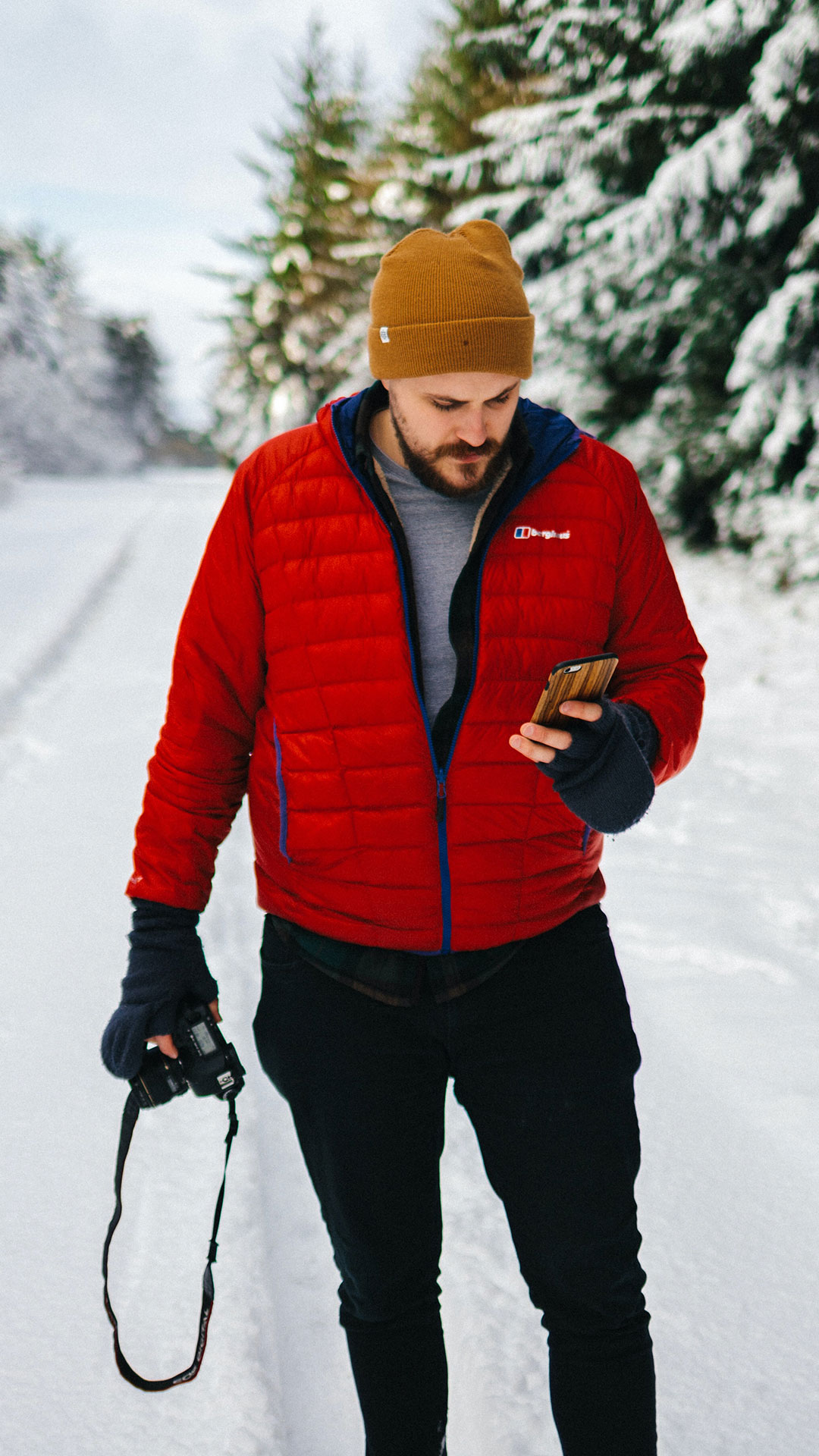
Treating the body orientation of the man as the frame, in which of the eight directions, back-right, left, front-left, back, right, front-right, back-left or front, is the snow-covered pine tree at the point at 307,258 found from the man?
back

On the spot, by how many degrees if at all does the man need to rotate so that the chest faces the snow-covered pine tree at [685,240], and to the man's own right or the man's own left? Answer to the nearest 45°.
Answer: approximately 180°

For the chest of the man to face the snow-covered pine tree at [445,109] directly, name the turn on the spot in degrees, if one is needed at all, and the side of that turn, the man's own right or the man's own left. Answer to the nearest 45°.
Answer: approximately 180°

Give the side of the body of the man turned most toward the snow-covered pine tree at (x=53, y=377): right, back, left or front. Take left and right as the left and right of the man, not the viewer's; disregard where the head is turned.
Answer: back

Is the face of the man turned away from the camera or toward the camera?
toward the camera

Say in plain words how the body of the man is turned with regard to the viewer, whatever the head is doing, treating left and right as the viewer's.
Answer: facing the viewer
